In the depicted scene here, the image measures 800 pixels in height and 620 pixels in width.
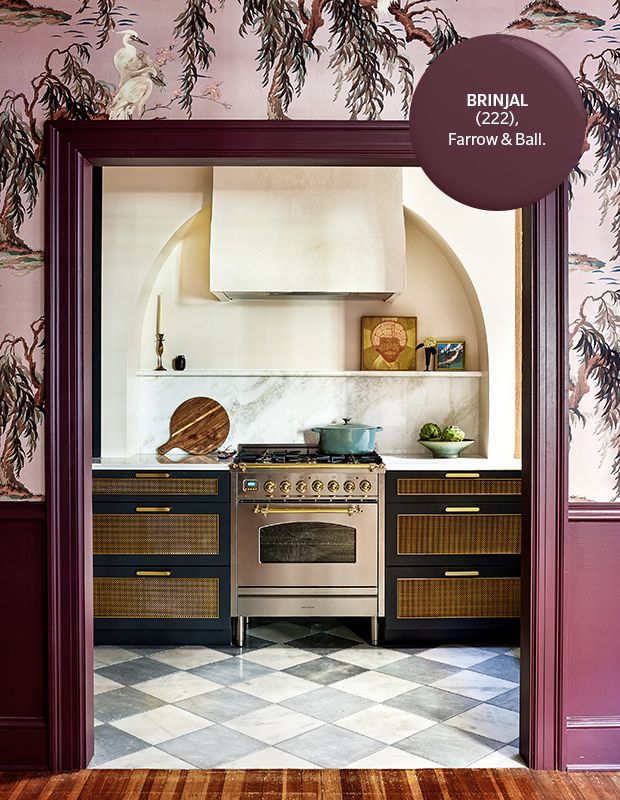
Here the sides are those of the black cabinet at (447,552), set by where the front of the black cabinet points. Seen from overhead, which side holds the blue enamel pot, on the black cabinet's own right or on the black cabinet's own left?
on the black cabinet's own right

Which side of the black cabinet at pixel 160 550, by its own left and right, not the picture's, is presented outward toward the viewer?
front

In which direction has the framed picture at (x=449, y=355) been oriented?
toward the camera

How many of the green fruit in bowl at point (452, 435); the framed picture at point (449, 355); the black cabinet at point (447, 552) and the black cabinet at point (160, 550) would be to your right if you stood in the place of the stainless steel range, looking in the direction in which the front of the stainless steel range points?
1

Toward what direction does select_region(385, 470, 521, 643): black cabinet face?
toward the camera

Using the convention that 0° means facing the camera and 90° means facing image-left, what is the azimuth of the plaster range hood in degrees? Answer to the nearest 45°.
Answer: approximately 0°

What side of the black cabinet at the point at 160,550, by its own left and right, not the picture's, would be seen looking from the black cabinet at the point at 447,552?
left
